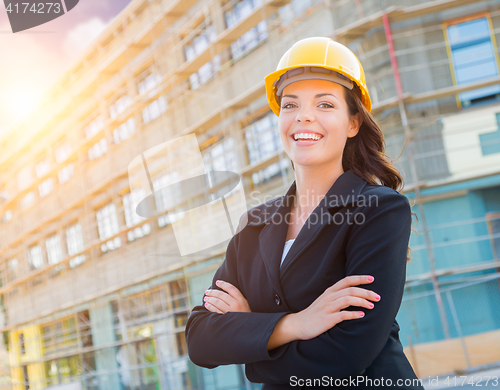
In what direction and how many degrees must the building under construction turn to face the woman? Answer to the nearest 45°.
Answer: approximately 45° to its left

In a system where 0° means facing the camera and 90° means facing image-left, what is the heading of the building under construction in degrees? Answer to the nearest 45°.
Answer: approximately 45°

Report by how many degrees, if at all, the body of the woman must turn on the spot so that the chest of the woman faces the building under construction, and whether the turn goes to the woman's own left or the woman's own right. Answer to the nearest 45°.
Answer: approximately 135° to the woman's own right

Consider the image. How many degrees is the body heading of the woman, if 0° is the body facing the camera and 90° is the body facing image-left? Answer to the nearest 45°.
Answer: approximately 45°

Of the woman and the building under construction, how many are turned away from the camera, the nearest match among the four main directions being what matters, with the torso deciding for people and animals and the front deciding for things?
0
